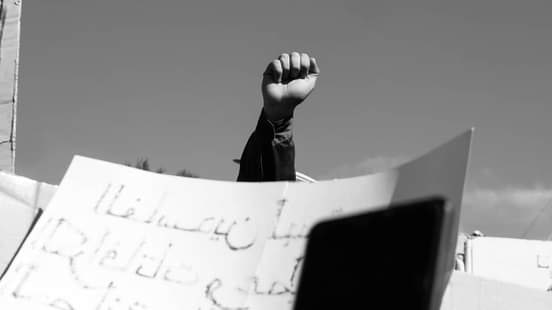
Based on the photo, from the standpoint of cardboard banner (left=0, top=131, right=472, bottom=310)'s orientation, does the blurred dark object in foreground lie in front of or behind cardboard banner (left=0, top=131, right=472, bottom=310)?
in front

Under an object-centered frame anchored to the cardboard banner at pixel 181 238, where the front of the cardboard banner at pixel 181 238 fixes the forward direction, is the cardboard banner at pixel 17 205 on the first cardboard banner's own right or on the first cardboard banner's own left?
on the first cardboard banner's own right

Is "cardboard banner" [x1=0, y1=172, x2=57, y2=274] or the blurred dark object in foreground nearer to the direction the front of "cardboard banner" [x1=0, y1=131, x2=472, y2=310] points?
the blurred dark object in foreground

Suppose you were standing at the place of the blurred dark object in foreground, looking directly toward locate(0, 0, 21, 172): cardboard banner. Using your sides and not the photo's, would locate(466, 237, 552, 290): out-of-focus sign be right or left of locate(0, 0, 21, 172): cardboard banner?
right

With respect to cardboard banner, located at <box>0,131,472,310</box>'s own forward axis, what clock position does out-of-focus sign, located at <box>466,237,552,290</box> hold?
The out-of-focus sign is roughly at 7 o'clock from the cardboard banner.

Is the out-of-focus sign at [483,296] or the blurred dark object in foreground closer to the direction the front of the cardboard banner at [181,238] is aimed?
the blurred dark object in foreground

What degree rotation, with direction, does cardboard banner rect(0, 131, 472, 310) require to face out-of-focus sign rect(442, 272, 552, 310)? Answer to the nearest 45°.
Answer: approximately 135° to its left

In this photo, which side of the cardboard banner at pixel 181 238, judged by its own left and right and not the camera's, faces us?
front

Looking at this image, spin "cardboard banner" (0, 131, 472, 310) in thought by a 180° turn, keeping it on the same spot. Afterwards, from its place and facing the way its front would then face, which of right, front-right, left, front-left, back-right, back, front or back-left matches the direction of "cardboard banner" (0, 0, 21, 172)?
front-left
